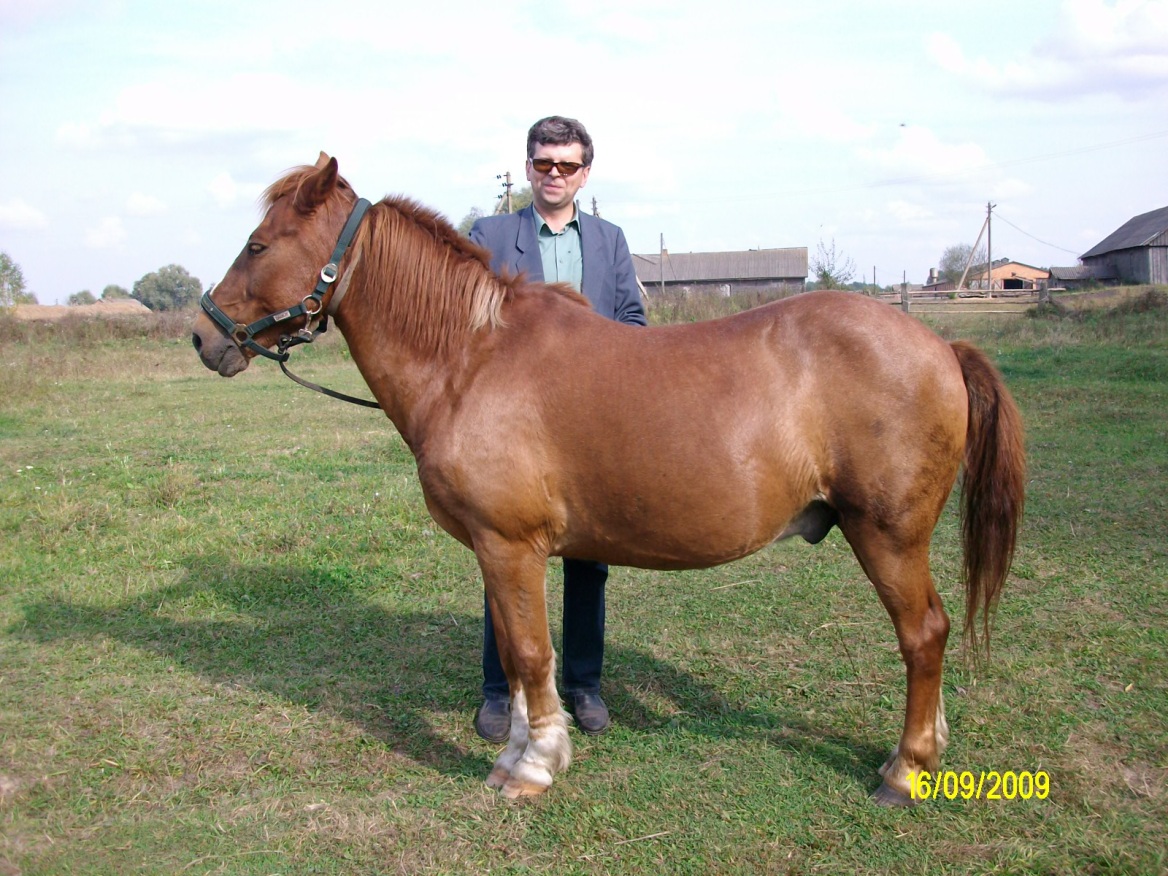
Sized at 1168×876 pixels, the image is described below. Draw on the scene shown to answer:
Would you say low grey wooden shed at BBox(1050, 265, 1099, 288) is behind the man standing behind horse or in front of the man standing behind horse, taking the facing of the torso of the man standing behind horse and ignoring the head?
behind

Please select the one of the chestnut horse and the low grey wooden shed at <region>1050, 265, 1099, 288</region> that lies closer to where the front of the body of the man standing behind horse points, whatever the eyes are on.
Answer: the chestnut horse

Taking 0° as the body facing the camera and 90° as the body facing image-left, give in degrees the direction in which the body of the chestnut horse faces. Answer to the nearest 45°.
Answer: approximately 90°

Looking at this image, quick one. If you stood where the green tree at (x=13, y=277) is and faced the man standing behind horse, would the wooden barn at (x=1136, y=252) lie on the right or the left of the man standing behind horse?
left

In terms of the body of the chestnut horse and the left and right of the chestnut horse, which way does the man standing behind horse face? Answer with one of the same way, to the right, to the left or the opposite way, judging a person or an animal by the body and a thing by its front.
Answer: to the left

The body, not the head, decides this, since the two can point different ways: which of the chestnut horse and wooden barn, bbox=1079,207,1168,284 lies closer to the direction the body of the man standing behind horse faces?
the chestnut horse

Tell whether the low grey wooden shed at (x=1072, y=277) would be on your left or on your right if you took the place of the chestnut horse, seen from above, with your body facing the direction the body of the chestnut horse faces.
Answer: on your right

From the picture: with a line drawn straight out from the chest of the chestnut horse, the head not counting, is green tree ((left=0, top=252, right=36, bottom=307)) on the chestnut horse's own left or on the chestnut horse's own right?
on the chestnut horse's own right

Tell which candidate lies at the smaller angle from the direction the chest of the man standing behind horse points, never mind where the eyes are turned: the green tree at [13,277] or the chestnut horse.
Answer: the chestnut horse

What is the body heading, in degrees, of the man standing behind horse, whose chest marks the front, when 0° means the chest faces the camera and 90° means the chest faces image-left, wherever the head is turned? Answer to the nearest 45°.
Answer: approximately 0°

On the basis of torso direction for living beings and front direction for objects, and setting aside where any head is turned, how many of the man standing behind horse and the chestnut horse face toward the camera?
1

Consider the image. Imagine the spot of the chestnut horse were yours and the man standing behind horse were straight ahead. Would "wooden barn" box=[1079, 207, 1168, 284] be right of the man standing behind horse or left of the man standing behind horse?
right
